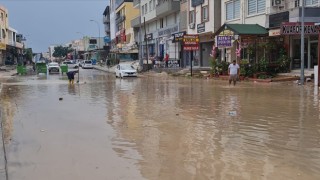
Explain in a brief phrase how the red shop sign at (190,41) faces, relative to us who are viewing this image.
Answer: facing the viewer

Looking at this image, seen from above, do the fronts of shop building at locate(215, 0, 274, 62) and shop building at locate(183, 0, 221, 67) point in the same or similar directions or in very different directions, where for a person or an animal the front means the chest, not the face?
same or similar directions

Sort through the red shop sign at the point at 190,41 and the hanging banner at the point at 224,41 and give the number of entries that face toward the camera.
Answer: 2

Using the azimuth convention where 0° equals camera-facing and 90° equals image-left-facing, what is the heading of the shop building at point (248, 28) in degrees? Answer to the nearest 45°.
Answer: approximately 45°

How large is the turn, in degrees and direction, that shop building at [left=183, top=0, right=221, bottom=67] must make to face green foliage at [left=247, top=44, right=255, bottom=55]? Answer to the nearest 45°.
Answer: approximately 45° to its left

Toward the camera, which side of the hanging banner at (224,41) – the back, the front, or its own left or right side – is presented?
front

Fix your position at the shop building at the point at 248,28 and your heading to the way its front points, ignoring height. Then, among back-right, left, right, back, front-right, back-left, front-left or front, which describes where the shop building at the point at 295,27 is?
left

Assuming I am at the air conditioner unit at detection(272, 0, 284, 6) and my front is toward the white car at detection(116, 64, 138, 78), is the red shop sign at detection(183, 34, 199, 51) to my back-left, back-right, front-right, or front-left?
front-right

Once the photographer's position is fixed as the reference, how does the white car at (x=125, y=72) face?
facing the viewer and to the right of the viewer
